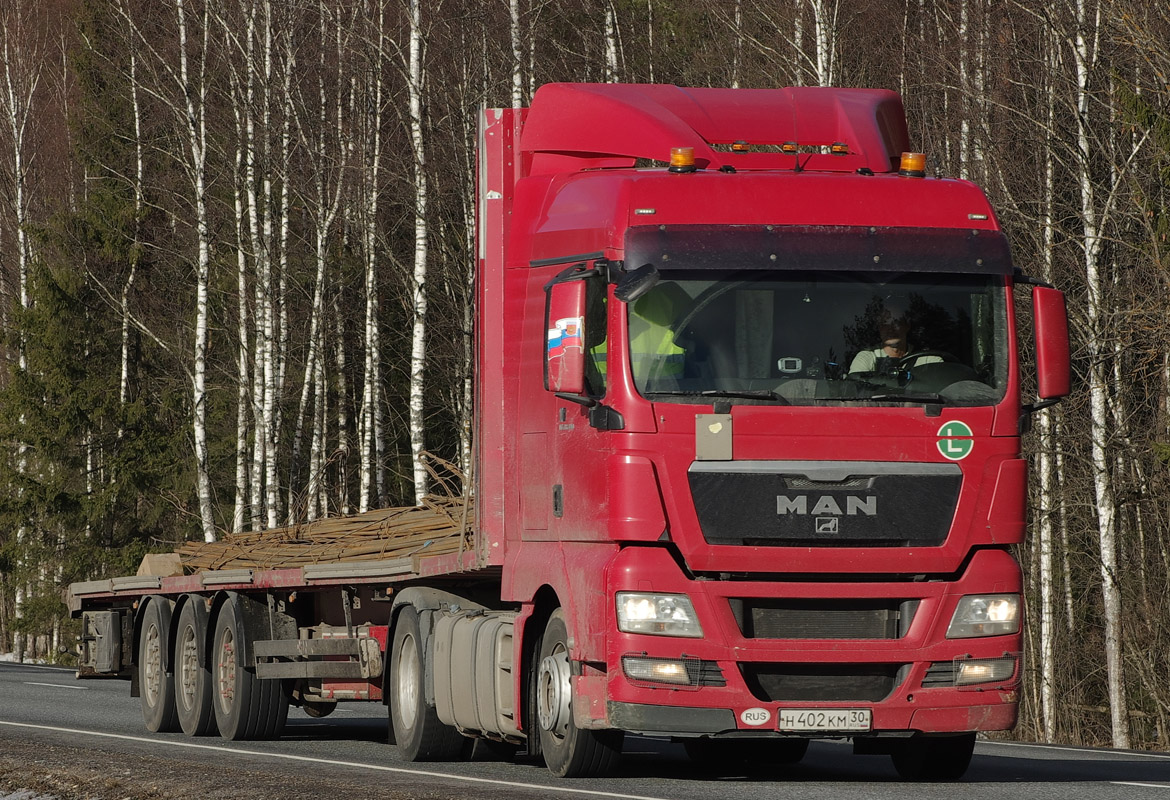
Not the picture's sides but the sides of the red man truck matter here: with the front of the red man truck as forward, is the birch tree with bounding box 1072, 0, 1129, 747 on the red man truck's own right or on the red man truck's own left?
on the red man truck's own left

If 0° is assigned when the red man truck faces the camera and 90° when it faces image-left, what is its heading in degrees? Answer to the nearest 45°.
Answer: approximately 315°

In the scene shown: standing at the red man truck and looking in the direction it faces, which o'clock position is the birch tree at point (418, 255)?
The birch tree is roughly at 7 o'clock from the red man truck.

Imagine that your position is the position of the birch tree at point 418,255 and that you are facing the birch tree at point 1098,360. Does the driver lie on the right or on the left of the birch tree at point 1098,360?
right

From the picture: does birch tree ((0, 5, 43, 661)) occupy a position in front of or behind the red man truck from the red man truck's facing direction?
behind
